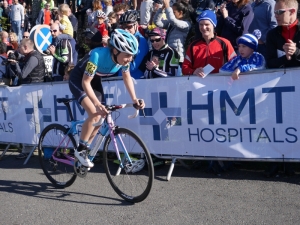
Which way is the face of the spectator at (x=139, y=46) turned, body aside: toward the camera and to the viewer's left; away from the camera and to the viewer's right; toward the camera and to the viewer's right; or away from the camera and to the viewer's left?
toward the camera and to the viewer's left

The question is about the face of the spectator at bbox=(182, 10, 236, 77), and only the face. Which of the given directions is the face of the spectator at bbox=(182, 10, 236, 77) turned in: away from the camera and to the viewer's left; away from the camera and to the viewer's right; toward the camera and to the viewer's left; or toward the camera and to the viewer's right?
toward the camera and to the viewer's left

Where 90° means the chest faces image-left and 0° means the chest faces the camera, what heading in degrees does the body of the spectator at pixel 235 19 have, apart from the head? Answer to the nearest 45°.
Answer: approximately 45°

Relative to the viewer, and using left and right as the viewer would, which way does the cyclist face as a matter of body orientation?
facing the viewer and to the right of the viewer

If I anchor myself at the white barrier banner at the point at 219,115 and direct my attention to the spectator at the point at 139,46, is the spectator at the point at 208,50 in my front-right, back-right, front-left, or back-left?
front-right

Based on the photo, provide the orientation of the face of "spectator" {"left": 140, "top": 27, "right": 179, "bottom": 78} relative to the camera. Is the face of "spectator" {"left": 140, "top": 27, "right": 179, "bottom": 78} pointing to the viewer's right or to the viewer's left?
to the viewer's left

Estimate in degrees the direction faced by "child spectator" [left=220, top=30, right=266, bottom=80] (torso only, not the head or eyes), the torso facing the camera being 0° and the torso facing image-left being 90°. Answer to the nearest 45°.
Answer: approximately 45°

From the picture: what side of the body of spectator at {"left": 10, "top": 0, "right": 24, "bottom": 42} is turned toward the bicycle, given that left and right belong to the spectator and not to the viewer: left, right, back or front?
front

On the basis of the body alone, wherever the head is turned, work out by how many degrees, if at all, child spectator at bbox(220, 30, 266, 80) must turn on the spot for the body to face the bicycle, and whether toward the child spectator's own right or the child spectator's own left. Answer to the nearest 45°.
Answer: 0° — they already face it

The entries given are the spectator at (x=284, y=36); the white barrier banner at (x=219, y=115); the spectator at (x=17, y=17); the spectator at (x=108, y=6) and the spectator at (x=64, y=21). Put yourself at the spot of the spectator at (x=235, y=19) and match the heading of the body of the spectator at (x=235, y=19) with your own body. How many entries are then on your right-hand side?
3

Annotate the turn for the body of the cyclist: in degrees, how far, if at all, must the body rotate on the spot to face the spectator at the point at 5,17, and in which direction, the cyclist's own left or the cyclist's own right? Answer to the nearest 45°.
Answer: approximately 135° to the cyclist's own left

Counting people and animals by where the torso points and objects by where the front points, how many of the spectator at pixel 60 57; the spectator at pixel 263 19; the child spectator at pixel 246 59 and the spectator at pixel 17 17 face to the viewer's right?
0

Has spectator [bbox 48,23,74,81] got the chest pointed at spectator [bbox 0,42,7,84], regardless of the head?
no

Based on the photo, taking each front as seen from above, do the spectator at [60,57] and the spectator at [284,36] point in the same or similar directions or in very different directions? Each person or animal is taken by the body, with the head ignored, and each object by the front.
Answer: same or similar directions

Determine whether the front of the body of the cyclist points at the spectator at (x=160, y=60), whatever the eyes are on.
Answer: no

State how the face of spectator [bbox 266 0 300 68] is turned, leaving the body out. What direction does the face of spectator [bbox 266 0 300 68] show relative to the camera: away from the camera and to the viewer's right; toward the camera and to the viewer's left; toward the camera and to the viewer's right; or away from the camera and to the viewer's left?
toward the camera and to the viewer's left

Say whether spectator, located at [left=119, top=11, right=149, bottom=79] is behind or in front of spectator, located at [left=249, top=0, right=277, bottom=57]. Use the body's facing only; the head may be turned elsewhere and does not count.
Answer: in front

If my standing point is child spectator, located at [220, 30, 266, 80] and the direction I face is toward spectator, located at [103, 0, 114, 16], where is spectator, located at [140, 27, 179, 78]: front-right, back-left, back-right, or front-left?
front-left

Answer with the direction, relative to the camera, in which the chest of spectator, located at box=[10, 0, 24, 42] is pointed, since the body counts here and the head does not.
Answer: toward the camera

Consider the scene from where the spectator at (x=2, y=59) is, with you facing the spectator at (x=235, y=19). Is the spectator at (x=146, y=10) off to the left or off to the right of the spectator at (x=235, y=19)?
left

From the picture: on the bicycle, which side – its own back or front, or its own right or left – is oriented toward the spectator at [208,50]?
left
